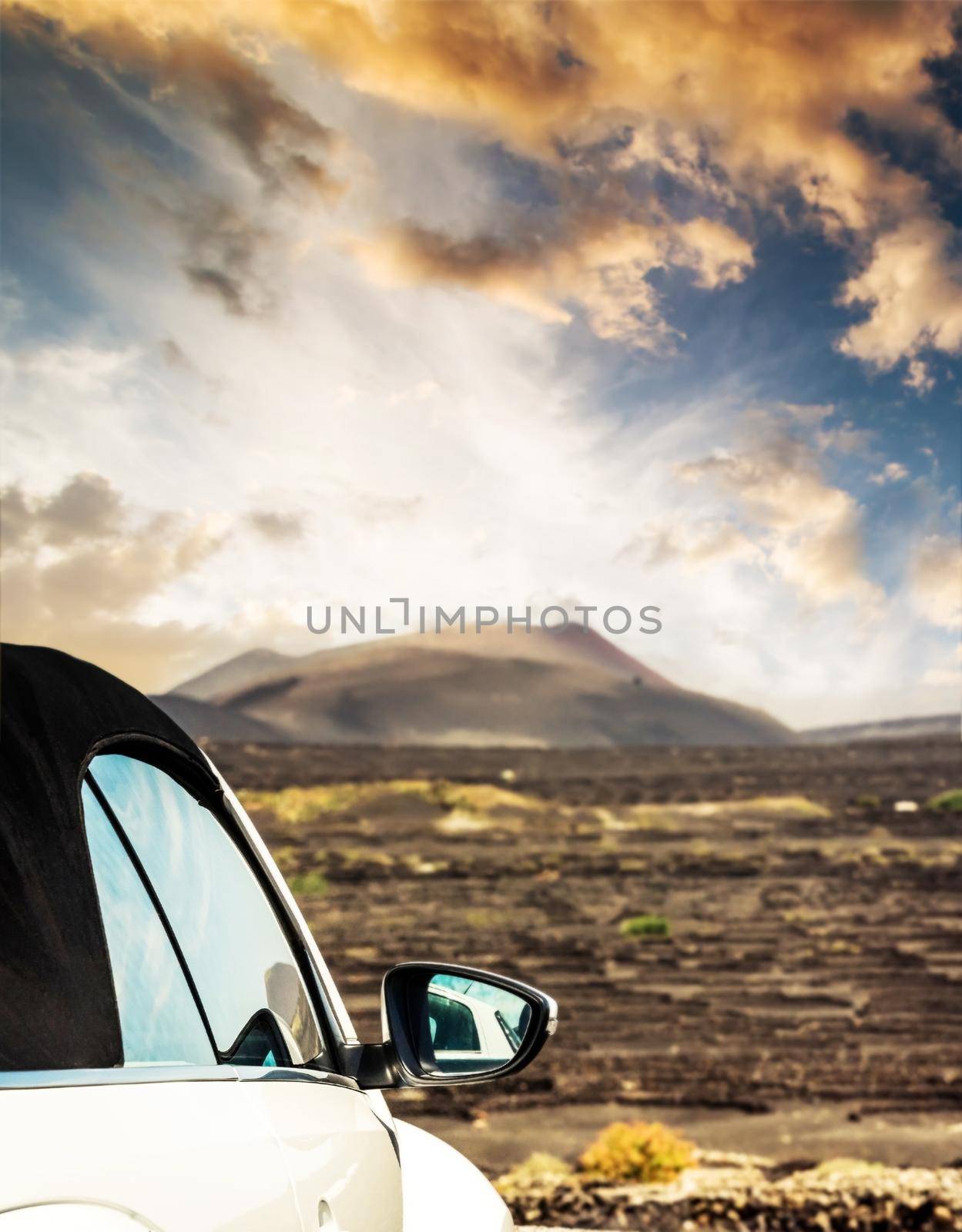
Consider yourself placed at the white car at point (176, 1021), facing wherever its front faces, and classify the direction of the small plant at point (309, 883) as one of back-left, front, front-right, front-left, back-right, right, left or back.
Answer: front-left

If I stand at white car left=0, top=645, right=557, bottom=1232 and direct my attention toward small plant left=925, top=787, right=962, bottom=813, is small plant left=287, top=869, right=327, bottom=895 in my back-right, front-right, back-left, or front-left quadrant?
front-left

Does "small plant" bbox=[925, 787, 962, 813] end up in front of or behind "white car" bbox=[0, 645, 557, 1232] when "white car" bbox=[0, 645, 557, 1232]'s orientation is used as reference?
in front

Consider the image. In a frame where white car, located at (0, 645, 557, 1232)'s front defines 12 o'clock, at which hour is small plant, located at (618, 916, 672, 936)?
The small plant is roughly at 11 o'clock from the white car.

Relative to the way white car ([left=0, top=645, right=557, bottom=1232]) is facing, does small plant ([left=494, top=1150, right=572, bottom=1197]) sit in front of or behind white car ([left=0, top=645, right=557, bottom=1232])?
in front

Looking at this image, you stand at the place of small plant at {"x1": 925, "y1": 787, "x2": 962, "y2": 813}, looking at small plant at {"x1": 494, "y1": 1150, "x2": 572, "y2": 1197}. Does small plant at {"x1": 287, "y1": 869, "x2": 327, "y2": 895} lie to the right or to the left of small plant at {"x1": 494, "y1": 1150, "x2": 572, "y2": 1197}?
right

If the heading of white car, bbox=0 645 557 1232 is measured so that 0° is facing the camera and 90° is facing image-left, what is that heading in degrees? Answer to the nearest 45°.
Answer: approximately 225°

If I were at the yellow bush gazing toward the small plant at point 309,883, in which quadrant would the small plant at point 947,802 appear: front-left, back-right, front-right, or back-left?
front-right

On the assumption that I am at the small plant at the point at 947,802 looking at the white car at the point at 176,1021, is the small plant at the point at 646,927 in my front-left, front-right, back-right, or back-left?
front-right

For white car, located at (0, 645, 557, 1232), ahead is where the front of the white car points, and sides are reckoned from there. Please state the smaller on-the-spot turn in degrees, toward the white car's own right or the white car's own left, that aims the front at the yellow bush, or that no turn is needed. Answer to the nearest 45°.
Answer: approximately 45° to the white car's own left
